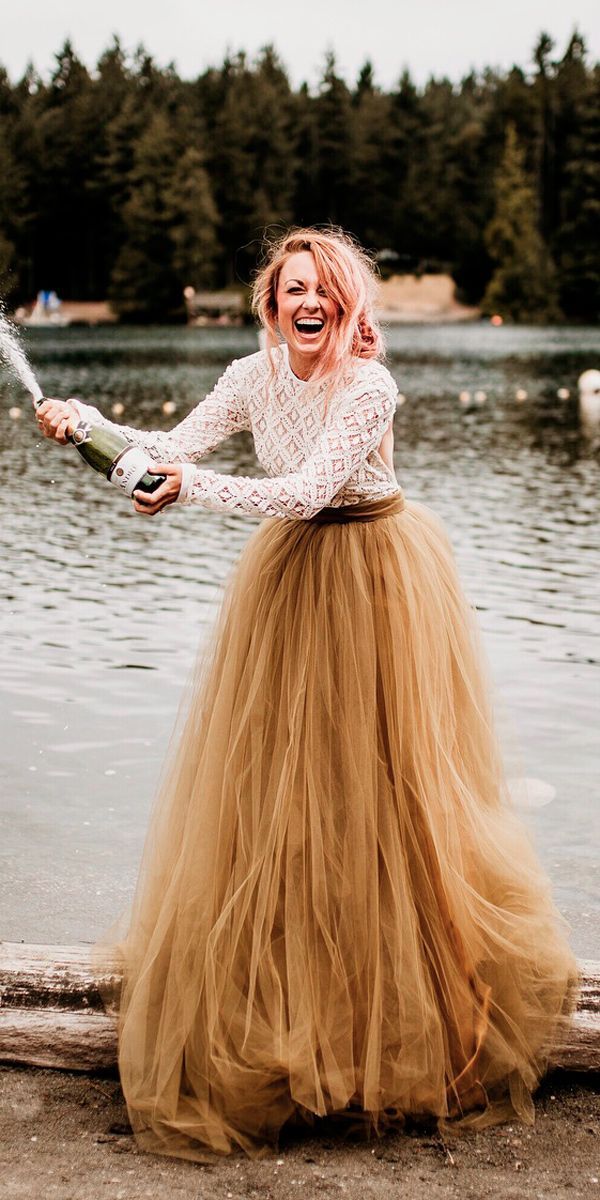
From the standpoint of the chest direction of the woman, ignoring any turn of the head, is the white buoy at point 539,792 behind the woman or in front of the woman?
behind

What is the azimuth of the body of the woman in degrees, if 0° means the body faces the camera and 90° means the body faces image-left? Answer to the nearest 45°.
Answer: approximately 45°

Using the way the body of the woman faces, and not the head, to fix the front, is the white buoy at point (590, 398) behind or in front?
behind
